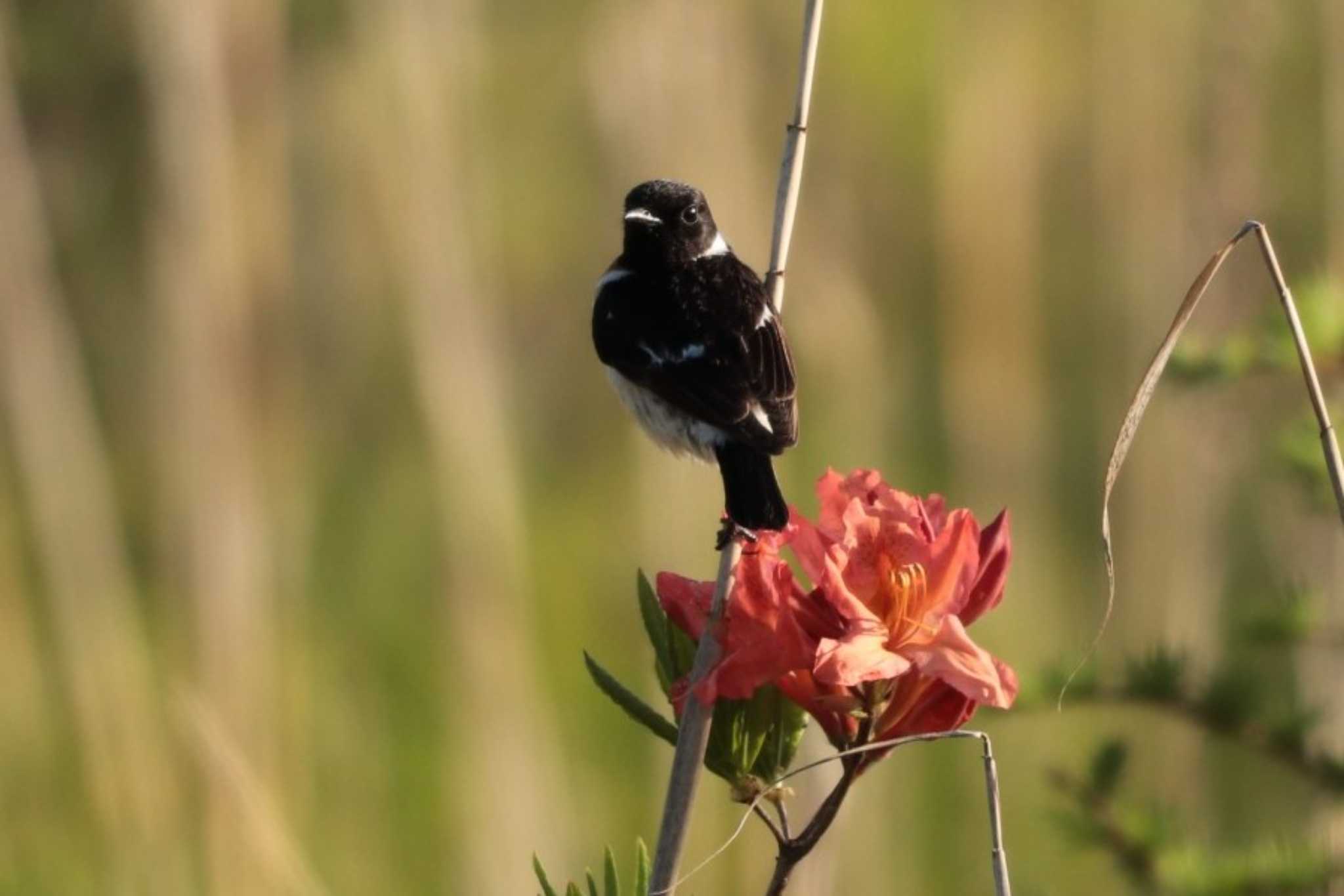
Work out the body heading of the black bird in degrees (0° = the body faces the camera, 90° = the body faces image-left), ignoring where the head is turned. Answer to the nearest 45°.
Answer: approximately 135°

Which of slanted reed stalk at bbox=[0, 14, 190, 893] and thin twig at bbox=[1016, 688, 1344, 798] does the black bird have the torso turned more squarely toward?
the slanted reed stalk

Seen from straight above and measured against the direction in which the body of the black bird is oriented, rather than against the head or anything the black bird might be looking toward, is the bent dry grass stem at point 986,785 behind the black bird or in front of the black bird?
behind
